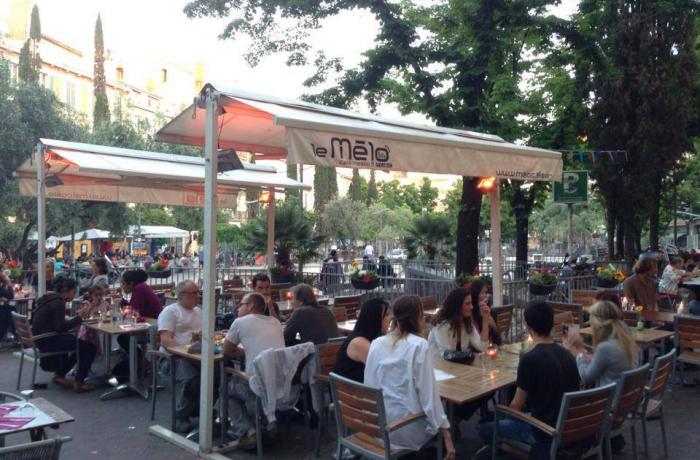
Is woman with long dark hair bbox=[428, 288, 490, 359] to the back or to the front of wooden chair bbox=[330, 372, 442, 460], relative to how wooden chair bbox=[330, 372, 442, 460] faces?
to the front

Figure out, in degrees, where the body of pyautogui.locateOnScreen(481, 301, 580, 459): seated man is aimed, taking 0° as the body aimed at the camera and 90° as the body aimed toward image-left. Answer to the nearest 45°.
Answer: approximately 135°

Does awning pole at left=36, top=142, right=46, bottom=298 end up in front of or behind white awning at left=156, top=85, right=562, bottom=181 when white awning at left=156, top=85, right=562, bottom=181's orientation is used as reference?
behind

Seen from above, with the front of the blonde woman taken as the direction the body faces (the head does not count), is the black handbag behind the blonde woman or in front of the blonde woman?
in front

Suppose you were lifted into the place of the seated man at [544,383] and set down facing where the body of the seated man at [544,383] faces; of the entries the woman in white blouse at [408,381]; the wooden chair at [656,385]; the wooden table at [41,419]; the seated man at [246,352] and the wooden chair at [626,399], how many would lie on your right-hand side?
2

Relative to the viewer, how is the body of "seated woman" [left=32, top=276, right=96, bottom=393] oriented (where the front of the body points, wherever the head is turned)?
to the viewer's right

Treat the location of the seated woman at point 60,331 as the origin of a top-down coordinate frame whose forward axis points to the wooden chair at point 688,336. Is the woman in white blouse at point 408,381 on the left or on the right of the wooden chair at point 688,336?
right

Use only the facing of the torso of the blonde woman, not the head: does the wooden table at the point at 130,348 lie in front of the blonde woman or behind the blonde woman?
in front

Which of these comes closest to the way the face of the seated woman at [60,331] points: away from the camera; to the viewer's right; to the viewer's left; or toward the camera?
to the viewer's right

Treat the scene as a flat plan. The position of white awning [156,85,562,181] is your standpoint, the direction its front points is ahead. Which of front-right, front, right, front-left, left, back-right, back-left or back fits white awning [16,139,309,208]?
back

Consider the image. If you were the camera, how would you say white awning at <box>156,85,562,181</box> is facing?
facing the viewer and to the right of the viewer

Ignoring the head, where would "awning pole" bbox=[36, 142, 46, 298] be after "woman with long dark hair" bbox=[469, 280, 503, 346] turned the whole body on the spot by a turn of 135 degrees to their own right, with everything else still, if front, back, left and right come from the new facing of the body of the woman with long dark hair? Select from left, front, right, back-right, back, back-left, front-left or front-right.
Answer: front

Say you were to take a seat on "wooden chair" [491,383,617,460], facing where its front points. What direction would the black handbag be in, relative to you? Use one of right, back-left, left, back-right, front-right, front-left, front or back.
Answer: front

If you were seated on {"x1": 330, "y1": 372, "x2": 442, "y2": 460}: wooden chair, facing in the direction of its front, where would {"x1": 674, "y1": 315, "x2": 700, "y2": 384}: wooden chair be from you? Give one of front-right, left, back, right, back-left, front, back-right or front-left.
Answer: front

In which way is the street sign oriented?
toward the camera

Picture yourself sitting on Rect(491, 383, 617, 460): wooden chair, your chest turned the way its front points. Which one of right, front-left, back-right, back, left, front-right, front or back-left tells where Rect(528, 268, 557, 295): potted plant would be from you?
front-right
